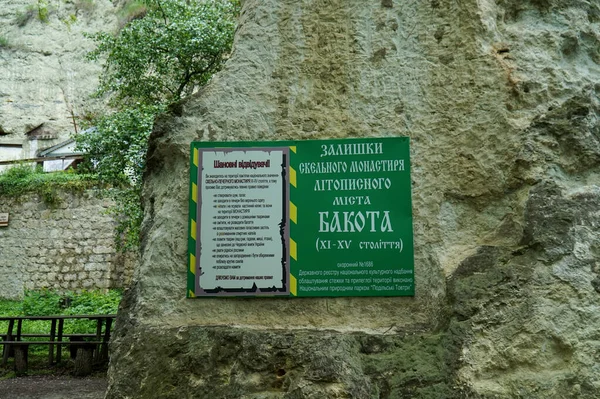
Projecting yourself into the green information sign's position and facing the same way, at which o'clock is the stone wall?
The stone wall is roughly at 5 o'clock from the green information sign.

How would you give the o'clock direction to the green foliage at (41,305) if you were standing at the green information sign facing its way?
The green foliage is roughly at 5 o'clock from the green information sign.

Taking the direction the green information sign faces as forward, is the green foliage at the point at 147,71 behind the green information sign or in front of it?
behind

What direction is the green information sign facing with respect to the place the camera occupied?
facing the viewer

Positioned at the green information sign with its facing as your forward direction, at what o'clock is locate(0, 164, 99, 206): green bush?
The green bush is roughly at 5 o'clock from the green information sign.
